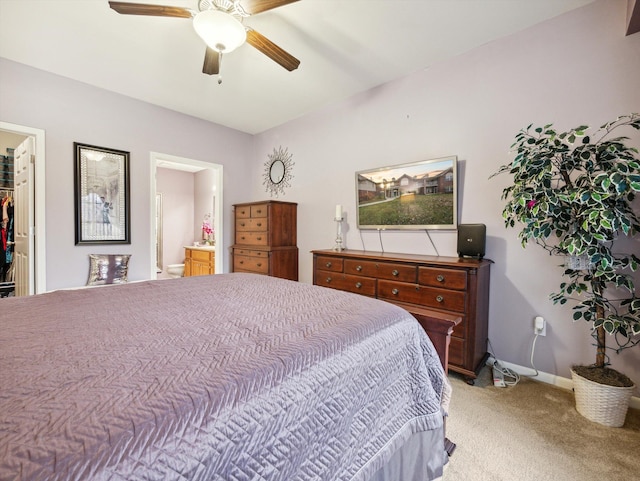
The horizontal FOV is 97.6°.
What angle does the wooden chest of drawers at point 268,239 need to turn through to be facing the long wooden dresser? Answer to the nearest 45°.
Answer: approximately 90° to its left

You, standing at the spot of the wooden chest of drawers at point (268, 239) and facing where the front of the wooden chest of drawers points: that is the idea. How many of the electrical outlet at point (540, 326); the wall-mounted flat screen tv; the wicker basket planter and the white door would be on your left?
3

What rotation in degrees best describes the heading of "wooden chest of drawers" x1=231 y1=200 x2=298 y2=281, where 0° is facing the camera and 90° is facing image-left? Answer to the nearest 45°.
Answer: approximately 45°

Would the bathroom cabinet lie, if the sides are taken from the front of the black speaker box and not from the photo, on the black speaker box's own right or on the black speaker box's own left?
on the black speaker box's own right

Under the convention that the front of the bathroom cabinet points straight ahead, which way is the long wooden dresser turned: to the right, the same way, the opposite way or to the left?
to the right

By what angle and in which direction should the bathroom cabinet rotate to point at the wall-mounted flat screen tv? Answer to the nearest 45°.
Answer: approximately 45° to its left
